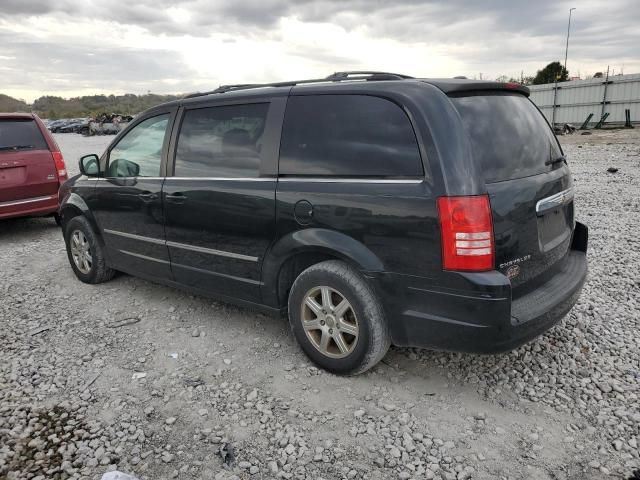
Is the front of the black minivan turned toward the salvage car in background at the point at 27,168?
yes

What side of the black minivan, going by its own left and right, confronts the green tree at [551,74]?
right

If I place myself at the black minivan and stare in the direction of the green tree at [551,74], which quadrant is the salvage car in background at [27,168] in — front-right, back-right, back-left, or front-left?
front-left

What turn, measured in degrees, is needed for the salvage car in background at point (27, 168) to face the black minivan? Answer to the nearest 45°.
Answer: approximately 180°

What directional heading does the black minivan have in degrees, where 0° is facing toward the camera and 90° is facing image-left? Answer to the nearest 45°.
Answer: approximately 135°

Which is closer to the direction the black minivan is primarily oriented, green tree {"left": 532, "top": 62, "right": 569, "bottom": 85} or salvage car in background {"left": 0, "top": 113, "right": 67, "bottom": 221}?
the salvage car in background

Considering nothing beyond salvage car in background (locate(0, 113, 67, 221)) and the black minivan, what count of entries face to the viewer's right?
0

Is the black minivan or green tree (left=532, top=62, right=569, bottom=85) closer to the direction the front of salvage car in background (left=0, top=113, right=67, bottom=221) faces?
the green tree

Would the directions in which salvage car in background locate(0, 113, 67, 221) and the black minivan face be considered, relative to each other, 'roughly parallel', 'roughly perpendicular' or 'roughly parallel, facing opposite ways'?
roughly parallel

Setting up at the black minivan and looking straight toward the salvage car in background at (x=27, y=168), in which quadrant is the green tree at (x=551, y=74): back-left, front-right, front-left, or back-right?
front-right

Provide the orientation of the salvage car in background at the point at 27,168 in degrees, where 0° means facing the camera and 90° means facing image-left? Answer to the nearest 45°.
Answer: approximately 180°

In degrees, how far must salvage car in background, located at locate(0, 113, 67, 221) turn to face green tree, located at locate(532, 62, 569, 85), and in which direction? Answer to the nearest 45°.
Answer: approximately 45° to its right
